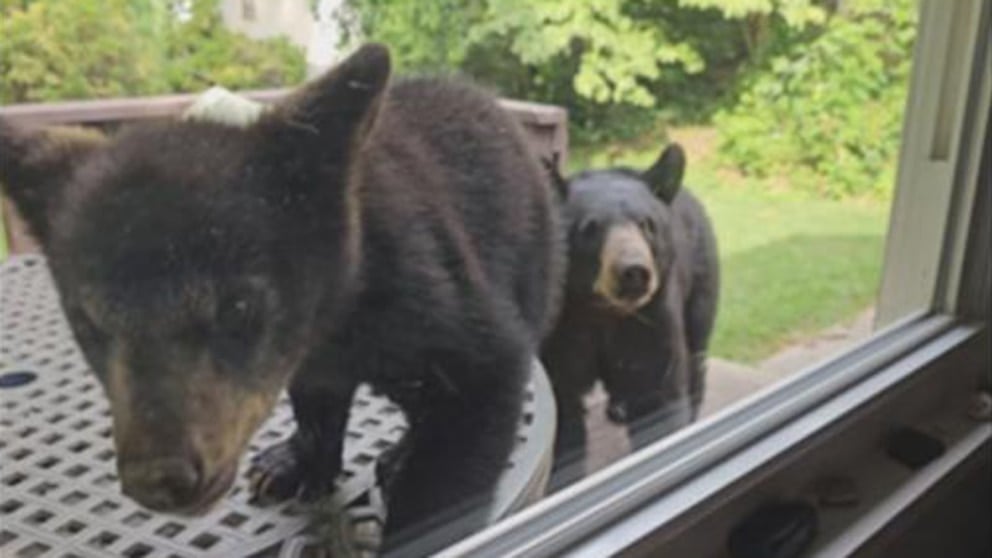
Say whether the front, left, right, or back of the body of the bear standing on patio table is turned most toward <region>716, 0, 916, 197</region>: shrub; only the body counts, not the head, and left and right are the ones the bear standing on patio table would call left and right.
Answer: back

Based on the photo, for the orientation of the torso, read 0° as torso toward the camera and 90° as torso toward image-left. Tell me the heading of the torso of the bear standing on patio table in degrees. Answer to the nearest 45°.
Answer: approximately 45°
